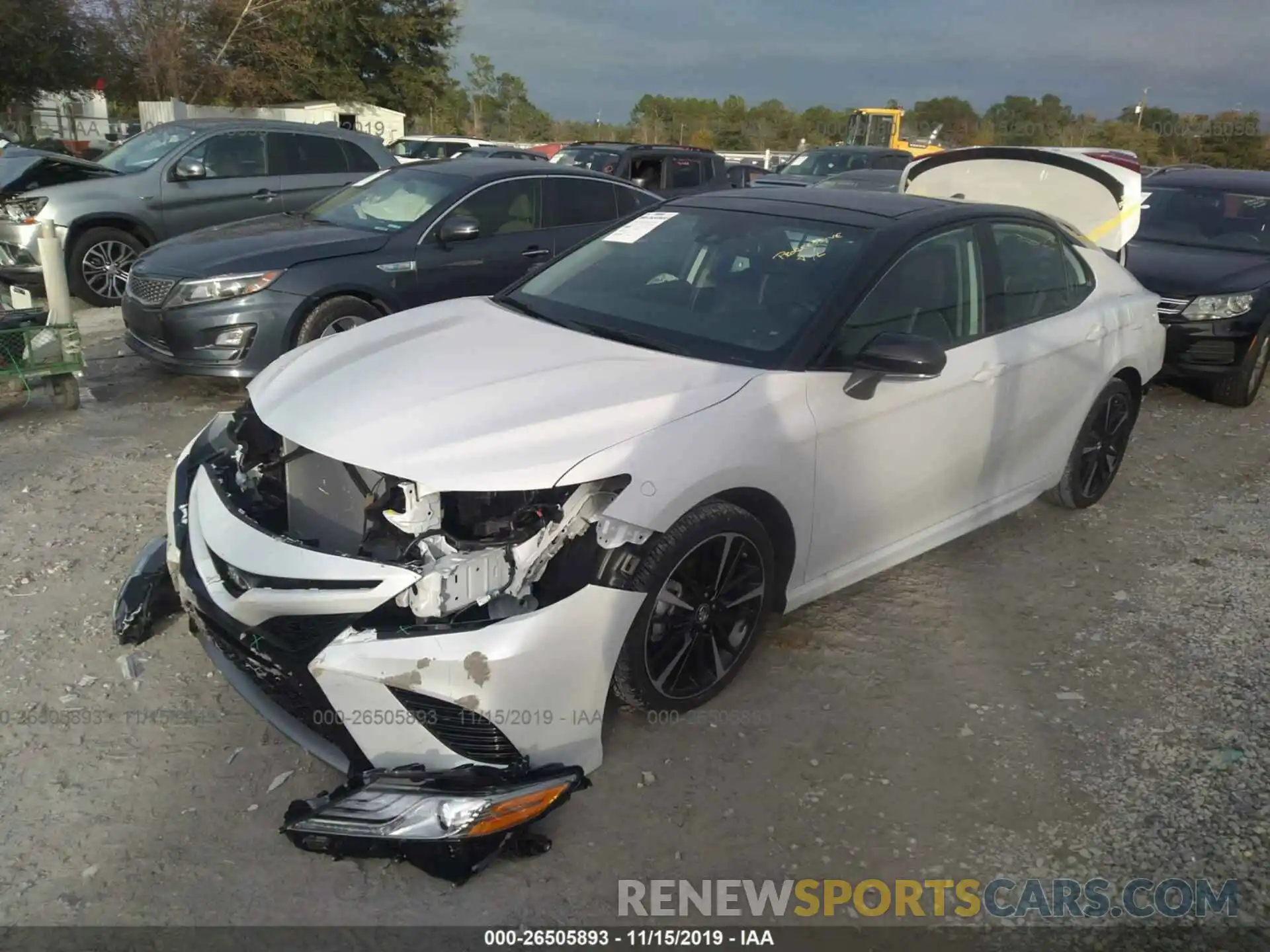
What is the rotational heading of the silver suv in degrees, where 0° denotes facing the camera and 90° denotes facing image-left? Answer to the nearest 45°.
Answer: approximately 45°

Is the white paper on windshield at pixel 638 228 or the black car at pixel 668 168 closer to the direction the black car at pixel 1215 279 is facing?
the white paper on windshield

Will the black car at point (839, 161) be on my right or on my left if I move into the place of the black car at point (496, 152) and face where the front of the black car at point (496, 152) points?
on my left

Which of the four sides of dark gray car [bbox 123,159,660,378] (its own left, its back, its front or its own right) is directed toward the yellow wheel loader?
back

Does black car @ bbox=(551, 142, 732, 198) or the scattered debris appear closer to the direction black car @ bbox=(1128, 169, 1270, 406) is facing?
the scattered debris

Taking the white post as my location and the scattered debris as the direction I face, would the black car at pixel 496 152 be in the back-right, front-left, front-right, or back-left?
back-left

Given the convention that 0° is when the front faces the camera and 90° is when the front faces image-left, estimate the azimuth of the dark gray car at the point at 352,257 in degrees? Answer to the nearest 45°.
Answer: approximately 45°

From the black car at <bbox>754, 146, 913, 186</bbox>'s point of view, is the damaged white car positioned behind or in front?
in front

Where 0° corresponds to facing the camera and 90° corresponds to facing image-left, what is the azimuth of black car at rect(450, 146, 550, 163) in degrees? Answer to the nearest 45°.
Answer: approximately 45°

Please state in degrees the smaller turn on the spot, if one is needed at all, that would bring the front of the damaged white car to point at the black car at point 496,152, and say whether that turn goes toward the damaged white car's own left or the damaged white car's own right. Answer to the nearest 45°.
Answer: approximately 135° to the damaged white car's own right

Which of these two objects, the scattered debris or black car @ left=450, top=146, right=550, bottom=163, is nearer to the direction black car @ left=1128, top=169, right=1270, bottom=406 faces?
the scattered debris

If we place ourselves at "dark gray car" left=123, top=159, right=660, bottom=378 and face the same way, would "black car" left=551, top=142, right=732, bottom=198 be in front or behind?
behind
